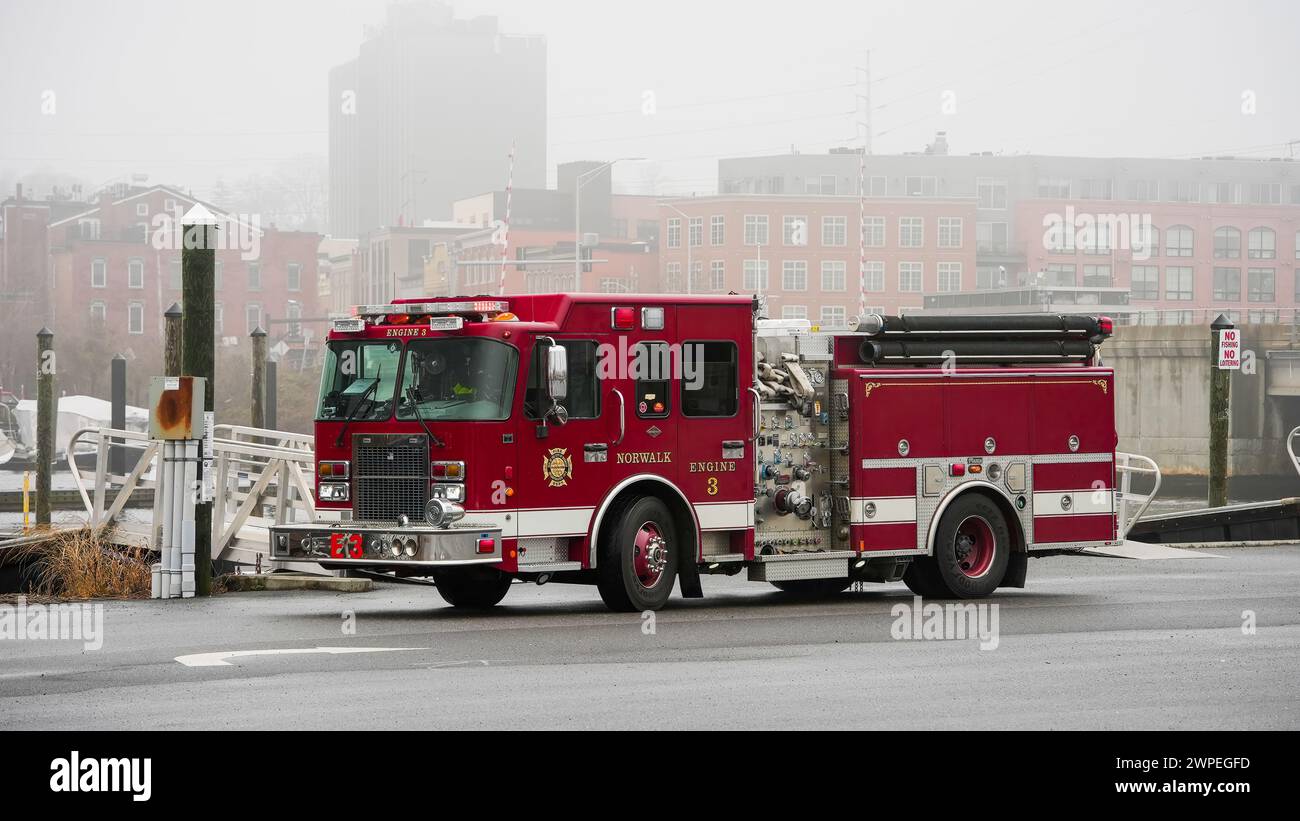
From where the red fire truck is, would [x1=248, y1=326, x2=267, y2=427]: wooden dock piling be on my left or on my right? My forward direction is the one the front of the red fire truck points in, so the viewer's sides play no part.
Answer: on my right

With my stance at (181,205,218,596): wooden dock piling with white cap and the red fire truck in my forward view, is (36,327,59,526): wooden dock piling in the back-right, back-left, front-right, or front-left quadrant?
back-left

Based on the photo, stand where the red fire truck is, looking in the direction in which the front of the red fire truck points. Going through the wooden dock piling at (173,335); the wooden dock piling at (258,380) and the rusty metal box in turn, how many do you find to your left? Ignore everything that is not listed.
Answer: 0

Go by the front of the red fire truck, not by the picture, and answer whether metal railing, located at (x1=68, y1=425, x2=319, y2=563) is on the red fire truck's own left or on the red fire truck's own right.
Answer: on the red fire truck's own right

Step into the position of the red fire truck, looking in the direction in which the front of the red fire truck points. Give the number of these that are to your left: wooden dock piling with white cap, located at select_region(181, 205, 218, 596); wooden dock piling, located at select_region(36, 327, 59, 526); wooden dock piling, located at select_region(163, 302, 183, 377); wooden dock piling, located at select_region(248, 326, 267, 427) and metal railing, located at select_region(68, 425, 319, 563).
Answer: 0

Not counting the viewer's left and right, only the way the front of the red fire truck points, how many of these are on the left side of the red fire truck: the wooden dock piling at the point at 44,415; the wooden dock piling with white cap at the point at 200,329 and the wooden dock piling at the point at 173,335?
0

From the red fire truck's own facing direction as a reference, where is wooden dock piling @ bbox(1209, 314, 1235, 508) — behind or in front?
behind

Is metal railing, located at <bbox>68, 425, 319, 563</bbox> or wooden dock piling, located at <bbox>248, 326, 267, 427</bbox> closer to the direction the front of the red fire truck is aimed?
the metal railing

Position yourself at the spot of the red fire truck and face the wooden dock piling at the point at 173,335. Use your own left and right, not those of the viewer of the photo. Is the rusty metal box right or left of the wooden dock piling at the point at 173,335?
left

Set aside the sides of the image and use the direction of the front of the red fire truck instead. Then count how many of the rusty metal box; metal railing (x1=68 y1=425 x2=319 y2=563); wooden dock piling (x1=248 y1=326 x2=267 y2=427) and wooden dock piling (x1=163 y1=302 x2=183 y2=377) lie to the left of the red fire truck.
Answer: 0

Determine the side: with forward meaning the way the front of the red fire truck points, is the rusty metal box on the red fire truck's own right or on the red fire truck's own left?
on the red fire truck's own right

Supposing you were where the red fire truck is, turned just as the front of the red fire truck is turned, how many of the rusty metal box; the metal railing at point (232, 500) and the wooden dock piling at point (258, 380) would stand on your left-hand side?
0

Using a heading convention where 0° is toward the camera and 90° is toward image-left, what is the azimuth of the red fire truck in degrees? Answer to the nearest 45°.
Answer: approximately 45°
